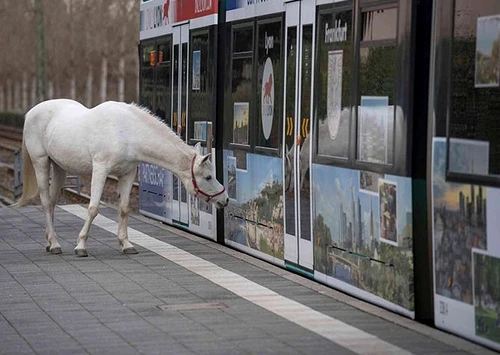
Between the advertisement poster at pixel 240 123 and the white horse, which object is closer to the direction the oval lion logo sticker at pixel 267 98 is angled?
the white horse

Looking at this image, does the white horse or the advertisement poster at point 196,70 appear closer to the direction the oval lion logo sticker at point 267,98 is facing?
the white horse

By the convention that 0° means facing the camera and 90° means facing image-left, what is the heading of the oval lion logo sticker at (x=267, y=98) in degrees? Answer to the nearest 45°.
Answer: approximately 45°

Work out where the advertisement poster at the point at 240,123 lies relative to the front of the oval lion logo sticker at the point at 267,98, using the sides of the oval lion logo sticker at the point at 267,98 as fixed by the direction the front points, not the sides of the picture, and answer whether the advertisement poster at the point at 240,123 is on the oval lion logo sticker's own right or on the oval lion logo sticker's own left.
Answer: on the oval lion logo sticker's own right

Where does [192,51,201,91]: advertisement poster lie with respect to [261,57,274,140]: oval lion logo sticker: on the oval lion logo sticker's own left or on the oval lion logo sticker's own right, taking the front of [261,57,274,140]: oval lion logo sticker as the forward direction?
on the oval lion logo sticker's own right

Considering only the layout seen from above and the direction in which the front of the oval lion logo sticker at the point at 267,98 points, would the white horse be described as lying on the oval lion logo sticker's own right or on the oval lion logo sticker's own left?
on the oval lion logo sticker's own right
